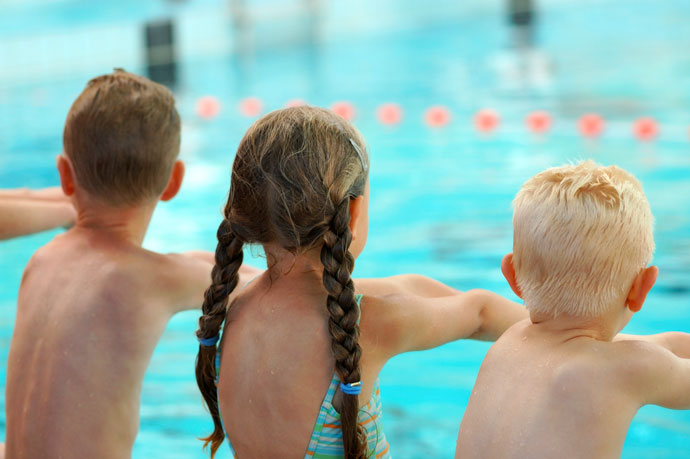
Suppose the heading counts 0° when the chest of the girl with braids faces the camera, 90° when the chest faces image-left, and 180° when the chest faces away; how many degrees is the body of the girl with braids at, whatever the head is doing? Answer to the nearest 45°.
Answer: approximately 225°

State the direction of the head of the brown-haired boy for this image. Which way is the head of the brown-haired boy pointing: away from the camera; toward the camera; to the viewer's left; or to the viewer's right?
away from the camera

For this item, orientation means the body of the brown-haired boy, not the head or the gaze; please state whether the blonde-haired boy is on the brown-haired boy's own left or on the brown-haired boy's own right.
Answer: on the brown-haired boy's own right

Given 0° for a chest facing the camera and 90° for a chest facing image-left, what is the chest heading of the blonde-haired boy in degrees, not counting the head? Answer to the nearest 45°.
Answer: approximately 225°

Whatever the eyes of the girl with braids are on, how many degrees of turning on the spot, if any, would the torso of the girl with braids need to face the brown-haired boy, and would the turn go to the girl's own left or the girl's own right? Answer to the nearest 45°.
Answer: approximately 90° to the girl's own left

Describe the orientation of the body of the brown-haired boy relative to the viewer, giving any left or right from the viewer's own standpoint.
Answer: facing away from the viewer and to the right of the viewer

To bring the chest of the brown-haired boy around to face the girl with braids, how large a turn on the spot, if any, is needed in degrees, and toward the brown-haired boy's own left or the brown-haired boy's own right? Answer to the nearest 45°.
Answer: approximately 90° to the brown-haired boy's own right

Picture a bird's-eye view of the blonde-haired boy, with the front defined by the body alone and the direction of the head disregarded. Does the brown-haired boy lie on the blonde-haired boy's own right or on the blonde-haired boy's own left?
on the blonde-haired boy's own left

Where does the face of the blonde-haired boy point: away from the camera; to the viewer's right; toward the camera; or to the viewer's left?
away from the camera
